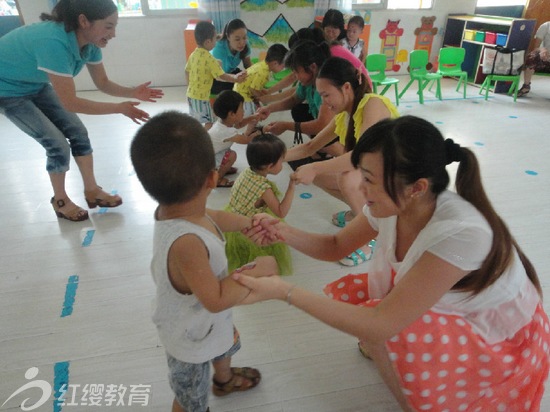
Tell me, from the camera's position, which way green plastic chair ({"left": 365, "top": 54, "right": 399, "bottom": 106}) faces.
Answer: facing the viewer and to the right of the viewer

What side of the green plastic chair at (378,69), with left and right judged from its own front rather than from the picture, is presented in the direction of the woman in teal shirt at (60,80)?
right

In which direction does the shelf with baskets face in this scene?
toward the camera

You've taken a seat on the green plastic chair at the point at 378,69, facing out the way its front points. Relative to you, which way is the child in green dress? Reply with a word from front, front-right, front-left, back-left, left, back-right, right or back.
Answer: front-right

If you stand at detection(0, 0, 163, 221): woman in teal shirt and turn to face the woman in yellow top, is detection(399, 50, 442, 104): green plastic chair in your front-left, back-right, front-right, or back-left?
front-left

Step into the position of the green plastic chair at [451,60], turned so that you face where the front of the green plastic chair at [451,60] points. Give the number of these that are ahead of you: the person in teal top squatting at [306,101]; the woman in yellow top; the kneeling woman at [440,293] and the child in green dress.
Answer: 4

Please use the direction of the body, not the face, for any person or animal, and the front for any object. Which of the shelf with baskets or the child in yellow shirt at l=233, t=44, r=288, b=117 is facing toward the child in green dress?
the shelf with baskets

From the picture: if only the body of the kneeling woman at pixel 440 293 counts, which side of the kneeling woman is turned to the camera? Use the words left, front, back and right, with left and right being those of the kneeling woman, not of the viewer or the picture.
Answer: left

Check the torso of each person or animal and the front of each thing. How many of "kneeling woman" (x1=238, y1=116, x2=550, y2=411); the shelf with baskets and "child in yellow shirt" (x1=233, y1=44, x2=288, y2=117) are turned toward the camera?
1

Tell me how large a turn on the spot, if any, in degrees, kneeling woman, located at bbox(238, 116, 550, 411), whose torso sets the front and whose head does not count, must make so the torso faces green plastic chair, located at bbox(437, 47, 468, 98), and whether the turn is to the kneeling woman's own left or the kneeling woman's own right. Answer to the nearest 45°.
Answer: approximately 90° to the kneeling woman's own right

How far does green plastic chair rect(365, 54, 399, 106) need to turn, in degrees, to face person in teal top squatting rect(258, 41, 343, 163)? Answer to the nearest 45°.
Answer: approximately 45° to its right

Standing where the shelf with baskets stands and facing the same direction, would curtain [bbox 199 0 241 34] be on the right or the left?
on its right

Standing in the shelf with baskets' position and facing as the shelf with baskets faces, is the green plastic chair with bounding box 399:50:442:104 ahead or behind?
ahead

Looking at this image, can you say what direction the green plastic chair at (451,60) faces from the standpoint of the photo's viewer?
facing the viewer

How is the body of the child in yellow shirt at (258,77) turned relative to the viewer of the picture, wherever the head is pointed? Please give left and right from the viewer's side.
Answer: facing to the right of the viewer

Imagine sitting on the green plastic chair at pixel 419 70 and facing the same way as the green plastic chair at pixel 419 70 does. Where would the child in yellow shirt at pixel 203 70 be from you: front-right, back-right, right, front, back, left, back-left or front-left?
right

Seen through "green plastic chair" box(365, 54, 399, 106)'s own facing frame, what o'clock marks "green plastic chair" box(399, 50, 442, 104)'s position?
"green plastic chair" box(399, 50, 442, 104) is roughly at 9 o'clock from "green plastic chair" box(365, 54, 399, 106).

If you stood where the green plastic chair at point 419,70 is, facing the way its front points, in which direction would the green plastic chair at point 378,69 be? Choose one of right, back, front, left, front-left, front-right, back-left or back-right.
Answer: right
